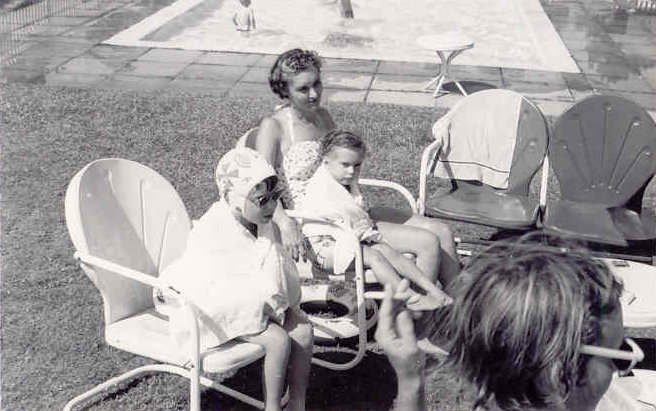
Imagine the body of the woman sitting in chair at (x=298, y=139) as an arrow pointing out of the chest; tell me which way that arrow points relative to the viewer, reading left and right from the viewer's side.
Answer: facing the viewer and to the right of the viewer

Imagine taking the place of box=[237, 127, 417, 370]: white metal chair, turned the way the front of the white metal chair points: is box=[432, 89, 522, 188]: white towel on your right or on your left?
on your left

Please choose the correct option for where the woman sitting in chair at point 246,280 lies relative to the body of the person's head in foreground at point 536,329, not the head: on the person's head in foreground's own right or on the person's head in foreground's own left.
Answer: on the person's head in foreground's own left

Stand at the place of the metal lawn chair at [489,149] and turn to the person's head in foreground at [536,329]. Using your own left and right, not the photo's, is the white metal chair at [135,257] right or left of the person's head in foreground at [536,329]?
right

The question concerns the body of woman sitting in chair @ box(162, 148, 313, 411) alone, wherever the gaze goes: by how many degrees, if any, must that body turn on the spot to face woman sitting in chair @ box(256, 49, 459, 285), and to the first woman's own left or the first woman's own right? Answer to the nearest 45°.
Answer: approximately 135° to the first woman's own left

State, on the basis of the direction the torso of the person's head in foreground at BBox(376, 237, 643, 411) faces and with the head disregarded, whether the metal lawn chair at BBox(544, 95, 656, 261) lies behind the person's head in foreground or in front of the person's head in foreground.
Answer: in front

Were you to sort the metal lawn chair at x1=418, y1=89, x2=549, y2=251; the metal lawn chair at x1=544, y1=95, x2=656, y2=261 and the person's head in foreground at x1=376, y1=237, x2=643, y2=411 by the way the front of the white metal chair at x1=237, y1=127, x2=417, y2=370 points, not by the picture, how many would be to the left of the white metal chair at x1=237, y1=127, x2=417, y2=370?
2

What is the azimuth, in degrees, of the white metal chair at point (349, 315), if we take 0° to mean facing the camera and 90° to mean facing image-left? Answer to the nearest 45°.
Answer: approximately 315°

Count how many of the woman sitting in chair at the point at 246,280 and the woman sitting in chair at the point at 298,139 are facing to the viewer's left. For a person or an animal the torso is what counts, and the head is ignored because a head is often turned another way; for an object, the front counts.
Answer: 0

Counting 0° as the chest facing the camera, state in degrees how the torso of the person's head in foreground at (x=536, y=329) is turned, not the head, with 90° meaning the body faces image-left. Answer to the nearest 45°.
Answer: approximately 225°

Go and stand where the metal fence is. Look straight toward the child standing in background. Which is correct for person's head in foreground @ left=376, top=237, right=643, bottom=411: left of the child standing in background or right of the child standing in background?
right

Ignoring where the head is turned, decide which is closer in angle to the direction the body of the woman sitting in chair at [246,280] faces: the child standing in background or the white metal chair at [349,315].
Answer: the white metal chair

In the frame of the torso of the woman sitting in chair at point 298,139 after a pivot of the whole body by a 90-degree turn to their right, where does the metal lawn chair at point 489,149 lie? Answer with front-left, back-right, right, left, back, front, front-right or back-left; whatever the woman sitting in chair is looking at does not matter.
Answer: back

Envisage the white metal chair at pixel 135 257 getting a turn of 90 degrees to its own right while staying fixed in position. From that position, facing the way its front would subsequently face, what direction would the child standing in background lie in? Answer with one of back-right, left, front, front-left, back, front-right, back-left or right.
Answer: back-right

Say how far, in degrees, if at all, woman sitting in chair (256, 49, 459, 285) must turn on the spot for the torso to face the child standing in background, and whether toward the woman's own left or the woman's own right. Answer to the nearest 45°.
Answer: approximately 135° to the woman's own left
